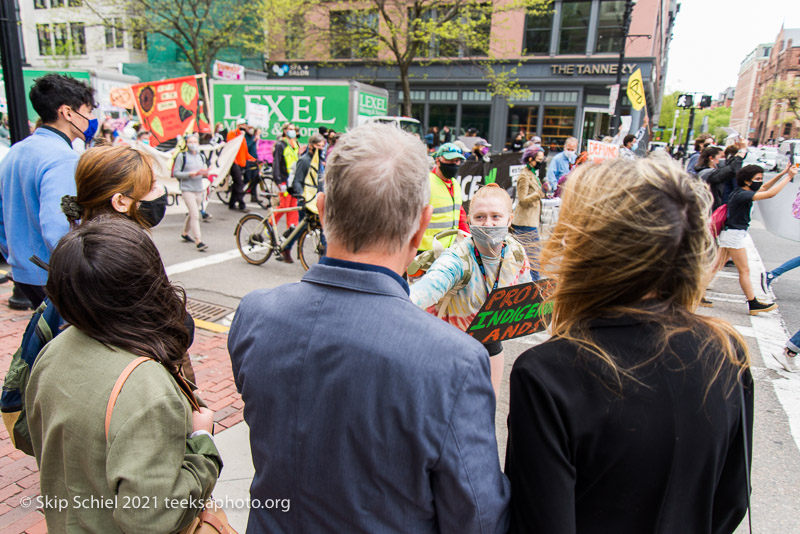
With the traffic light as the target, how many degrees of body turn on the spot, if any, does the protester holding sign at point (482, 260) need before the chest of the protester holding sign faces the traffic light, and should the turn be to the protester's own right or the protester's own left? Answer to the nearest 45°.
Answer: approximately 180°

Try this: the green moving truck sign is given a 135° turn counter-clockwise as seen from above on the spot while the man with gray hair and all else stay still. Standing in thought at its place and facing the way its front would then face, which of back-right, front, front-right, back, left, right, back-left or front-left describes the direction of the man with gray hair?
back-right

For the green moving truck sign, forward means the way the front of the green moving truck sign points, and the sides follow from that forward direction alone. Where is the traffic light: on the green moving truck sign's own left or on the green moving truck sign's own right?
on the green moving truck sign's own left

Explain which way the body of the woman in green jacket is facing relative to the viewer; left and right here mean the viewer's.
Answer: facing away from the viewer and to the right of the viewer

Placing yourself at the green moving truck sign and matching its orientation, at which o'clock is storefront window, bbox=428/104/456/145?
The storefront window is roughly at 7 o'clock from the green moving truck sign.

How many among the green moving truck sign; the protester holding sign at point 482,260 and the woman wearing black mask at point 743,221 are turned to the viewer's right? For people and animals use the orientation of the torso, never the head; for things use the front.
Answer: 1

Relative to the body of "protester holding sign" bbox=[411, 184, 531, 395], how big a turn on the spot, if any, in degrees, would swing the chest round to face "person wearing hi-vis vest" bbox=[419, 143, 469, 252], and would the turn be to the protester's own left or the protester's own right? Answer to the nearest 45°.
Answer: approximately 180°

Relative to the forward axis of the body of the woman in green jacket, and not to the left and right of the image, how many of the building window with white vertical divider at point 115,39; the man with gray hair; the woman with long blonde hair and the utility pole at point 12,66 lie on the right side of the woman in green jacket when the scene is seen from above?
2

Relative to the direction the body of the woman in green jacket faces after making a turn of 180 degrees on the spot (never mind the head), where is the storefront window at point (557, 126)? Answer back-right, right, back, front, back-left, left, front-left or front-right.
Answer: back

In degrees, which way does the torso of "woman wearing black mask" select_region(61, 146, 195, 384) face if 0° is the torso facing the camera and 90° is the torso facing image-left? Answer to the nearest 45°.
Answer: approximately 270°

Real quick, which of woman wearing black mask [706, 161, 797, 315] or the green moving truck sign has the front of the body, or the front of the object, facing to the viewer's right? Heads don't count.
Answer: the woman wearing black mask

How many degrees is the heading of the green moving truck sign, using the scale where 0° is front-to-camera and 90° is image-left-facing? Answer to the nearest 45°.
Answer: approximately 0°

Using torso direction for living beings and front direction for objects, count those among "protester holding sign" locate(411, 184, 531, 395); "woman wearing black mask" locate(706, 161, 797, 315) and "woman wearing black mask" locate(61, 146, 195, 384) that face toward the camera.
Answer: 1

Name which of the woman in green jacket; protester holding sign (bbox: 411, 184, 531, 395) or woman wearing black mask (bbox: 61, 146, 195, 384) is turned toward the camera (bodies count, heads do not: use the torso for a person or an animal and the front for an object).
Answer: the protester holding sign

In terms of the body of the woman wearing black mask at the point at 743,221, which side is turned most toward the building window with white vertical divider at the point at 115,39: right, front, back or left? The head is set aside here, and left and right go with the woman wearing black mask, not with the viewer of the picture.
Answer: back

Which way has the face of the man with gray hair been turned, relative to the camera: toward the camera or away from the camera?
away from the camera

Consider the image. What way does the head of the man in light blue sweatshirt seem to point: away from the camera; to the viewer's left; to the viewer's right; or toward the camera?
to the viewer's right

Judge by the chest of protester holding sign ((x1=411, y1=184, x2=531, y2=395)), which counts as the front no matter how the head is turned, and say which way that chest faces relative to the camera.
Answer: toward the camera
